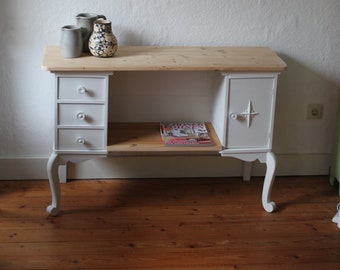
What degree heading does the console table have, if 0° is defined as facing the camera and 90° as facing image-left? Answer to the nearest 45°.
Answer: approximately 0°
